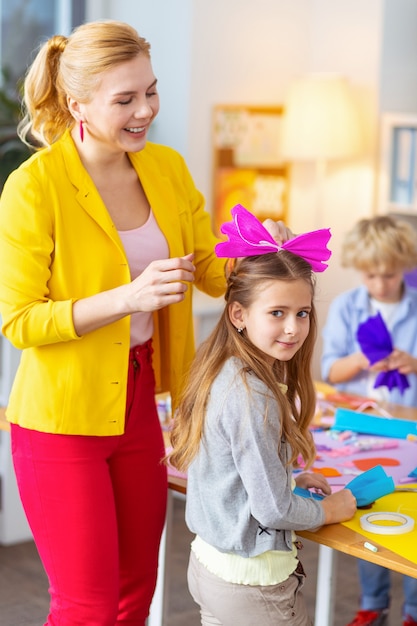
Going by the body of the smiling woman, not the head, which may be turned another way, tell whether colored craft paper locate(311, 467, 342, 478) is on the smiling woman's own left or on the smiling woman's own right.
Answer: on the smiling woman's own left

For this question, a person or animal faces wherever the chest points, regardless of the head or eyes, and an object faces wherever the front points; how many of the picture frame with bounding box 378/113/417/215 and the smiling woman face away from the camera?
0

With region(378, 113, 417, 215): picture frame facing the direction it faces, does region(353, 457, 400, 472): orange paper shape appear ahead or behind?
ahead

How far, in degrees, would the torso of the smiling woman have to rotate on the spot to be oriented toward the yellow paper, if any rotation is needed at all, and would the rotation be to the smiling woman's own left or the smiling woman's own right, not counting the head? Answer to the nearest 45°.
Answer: approximately 45° to the smiling woman's own left

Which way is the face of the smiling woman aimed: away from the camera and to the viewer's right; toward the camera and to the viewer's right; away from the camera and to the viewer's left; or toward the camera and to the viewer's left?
toward the camera and to the viewer's right

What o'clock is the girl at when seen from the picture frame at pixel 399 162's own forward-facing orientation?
The girl is roughly at 12 o'clock from the picture frame.

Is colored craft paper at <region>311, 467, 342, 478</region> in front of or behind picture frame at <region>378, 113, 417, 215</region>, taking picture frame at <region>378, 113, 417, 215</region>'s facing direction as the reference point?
in front

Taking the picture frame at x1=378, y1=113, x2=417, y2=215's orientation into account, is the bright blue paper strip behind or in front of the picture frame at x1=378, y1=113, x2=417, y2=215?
in front

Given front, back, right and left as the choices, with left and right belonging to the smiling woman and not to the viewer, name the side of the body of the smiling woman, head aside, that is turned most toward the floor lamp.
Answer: left

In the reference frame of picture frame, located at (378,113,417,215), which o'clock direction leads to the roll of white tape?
The roll of white tape is roughly at 12 o'clock from the picture frame.

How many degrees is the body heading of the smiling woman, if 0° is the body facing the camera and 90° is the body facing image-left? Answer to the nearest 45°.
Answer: approximately 315°
